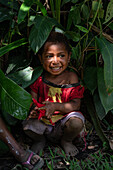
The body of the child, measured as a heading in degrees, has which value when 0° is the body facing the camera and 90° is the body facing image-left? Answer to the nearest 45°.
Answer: approximately 0°
